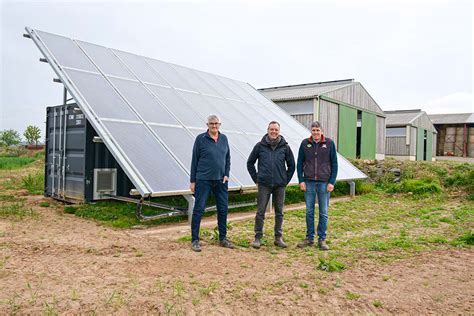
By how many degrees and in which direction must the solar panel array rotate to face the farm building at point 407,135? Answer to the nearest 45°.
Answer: approximately 90° to its left

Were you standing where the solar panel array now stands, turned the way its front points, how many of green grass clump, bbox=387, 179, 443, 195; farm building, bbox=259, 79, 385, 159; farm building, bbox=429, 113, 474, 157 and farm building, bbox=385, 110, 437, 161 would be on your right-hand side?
0

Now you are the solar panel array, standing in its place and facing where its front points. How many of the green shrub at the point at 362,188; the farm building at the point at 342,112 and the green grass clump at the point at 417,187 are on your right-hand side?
0

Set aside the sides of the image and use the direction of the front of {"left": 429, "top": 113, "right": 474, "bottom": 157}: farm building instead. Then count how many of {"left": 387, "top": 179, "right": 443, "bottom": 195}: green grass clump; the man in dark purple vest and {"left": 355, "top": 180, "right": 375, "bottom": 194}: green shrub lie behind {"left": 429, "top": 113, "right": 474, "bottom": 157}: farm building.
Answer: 0

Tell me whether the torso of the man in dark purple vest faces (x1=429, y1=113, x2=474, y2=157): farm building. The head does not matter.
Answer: no

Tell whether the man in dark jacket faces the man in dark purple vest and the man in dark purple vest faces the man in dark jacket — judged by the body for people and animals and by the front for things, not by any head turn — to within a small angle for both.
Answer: no

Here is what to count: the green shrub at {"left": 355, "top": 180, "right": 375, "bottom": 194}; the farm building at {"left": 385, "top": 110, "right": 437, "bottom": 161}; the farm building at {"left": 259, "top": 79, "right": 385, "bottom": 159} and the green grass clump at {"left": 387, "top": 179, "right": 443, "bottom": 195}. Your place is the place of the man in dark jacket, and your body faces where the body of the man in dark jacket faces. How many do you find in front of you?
0

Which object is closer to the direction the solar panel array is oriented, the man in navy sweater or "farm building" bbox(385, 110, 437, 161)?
the man in navy sweater

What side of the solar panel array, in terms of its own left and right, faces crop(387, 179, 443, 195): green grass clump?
left

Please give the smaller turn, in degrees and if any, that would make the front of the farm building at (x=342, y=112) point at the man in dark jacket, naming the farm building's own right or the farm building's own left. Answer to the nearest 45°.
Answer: approximately 45° to the farm building's own right

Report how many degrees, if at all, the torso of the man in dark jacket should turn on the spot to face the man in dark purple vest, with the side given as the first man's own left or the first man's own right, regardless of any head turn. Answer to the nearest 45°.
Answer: approximately 90° to the first man's own left

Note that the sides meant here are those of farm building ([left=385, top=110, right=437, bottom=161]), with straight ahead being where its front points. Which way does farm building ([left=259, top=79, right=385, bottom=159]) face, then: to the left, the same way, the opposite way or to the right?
the same way

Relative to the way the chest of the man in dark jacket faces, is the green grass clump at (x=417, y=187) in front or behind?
behind

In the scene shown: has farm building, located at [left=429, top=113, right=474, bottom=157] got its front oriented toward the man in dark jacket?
yes

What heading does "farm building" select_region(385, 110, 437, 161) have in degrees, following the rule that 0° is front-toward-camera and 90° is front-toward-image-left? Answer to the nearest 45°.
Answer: approximately 315°

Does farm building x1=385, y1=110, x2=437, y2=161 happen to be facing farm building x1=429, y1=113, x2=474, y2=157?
no

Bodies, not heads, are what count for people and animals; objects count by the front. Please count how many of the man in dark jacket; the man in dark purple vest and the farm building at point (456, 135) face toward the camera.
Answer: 3

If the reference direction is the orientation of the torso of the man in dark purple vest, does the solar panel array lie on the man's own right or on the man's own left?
on the man's own right

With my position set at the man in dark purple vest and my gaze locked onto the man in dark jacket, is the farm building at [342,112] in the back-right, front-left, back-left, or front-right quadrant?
back-right

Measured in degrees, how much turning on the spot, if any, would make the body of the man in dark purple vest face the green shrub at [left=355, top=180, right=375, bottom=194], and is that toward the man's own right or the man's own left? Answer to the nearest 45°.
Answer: approximately 180°

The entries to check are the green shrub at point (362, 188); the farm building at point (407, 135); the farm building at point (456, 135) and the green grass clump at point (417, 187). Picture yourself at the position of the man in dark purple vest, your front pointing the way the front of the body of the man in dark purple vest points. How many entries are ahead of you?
0

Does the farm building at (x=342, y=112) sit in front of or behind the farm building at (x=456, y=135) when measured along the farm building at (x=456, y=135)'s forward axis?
in front

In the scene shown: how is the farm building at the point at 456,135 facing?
toward the camera
